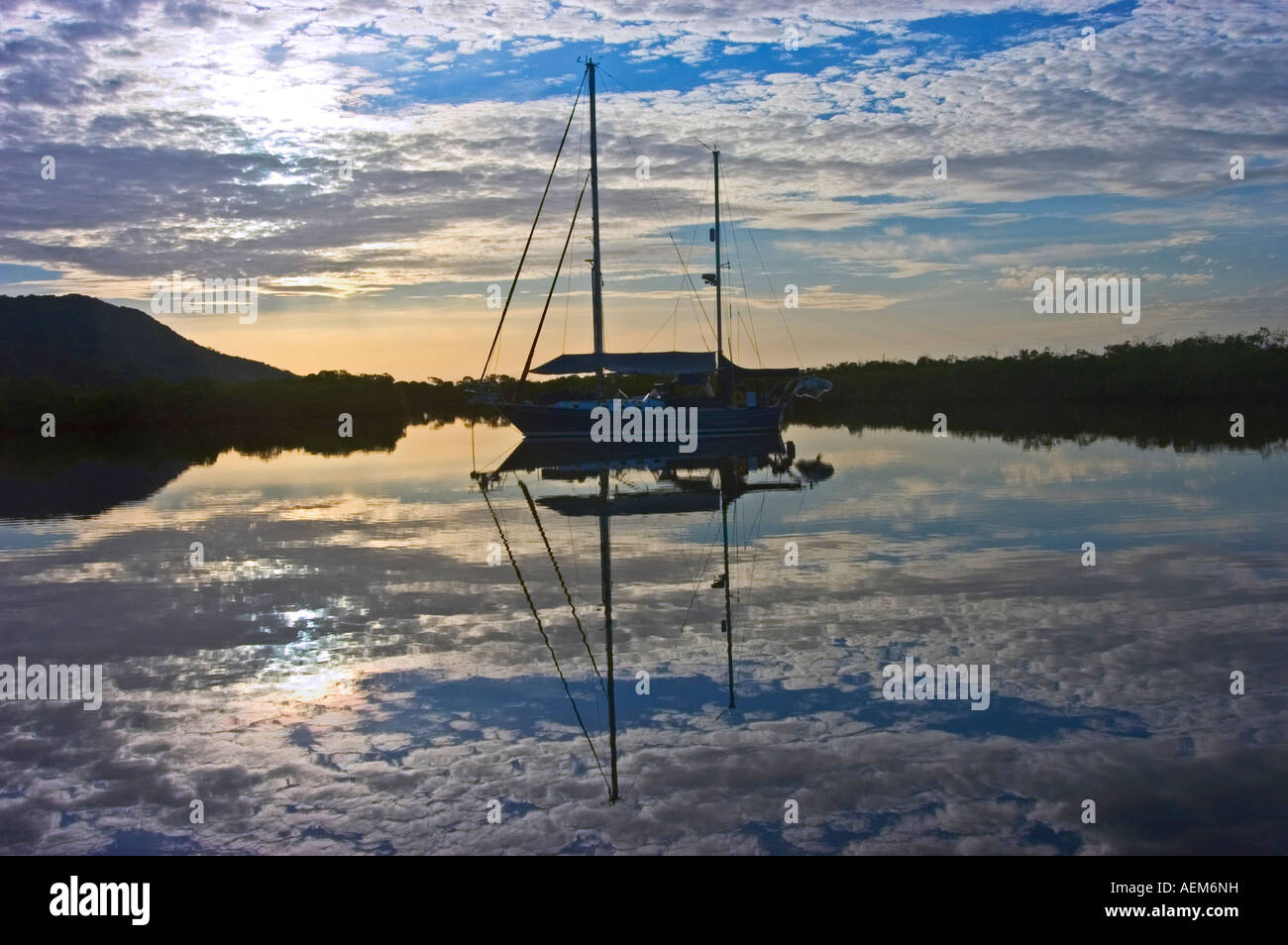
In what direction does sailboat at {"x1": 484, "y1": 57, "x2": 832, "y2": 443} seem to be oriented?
to the viewer's left
